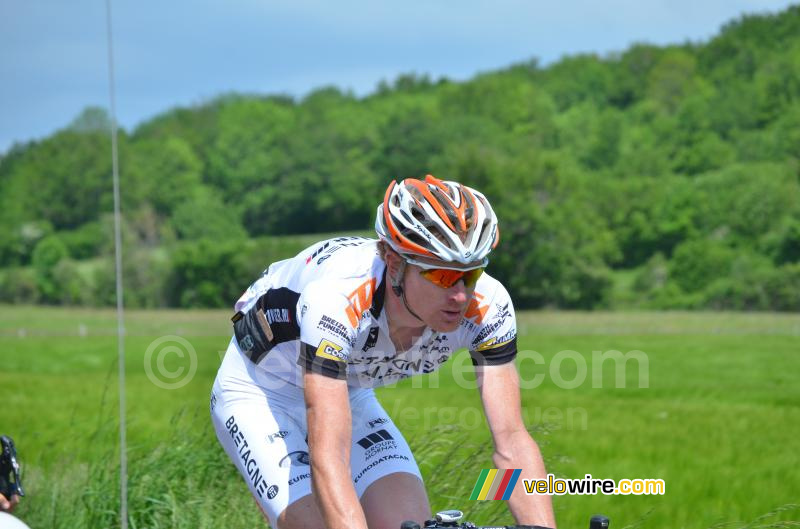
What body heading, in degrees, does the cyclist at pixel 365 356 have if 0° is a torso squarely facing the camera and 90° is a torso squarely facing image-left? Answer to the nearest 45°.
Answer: approximately 315°

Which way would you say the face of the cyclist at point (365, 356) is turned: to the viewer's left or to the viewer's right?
to the viewer's right
